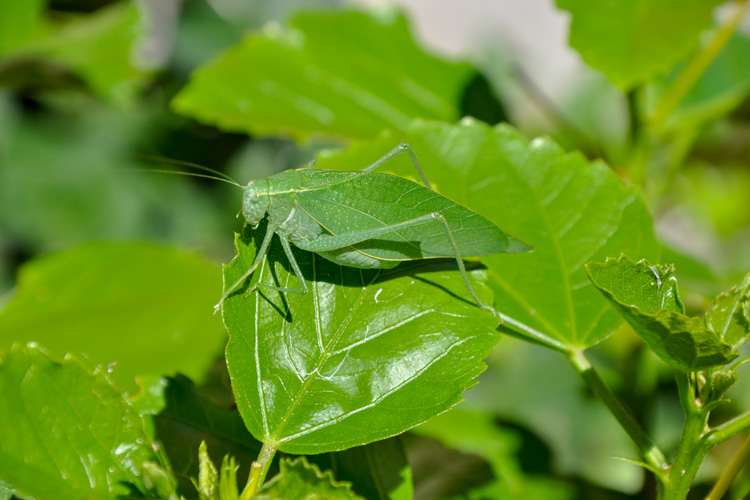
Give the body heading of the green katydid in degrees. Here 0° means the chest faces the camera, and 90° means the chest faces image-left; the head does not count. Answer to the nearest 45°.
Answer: approximately 90°

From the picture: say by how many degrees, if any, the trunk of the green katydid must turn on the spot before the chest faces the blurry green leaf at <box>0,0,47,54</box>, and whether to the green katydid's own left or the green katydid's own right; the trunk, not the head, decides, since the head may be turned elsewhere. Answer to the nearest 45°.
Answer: approximately 45° to the green katydid's own right

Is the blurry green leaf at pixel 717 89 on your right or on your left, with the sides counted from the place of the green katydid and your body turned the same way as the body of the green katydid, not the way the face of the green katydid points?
on your right
